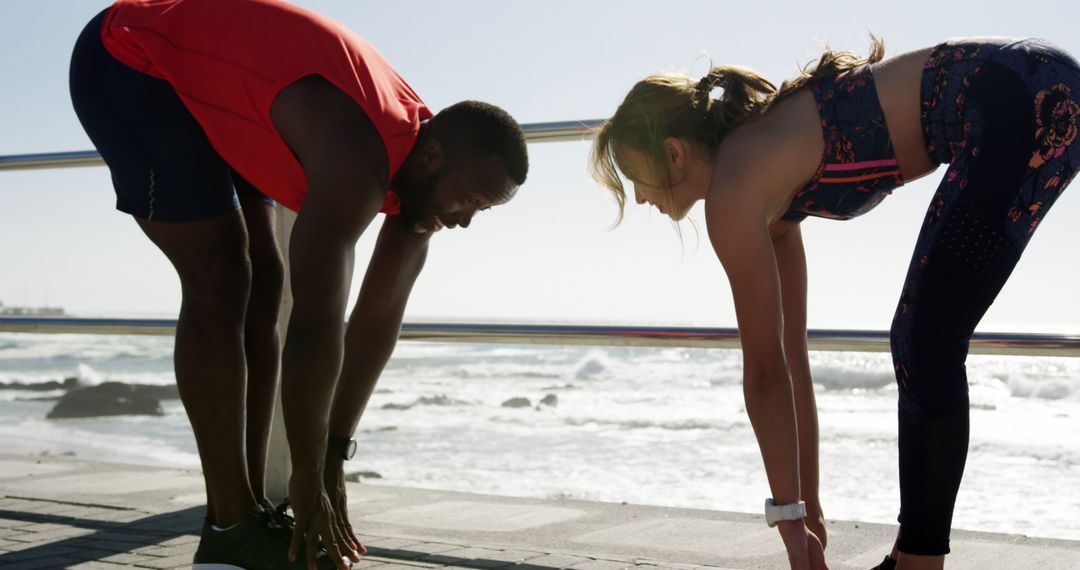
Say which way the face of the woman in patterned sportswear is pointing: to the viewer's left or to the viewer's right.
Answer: to the viewer's left

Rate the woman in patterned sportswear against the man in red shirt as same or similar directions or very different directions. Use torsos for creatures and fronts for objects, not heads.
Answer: very different directions

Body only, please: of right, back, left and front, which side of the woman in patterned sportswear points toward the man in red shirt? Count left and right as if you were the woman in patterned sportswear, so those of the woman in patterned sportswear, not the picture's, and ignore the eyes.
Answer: front

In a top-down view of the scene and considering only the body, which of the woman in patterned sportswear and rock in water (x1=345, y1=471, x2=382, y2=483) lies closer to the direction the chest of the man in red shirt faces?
the woman in patterned sportswear

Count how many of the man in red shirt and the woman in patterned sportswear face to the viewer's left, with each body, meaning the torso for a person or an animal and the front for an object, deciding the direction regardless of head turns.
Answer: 1

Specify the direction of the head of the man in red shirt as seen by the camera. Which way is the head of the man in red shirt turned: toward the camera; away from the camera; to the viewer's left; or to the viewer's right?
to the viewer's right

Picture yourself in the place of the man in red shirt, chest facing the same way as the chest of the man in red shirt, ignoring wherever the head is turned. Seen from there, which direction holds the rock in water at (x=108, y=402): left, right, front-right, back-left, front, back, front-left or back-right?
left

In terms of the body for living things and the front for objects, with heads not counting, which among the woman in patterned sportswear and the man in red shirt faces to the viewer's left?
the woman in patterned sportswear

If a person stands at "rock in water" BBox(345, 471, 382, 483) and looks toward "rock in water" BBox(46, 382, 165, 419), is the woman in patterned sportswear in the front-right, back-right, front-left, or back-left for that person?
back-left

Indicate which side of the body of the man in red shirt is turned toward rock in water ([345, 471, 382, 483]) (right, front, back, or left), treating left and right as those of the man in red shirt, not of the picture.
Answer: left

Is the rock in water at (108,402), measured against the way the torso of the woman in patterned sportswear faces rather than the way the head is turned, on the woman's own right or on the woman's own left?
on the woman's own right

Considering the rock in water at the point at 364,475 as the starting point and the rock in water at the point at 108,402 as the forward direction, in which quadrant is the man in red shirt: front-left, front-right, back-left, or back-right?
back-left

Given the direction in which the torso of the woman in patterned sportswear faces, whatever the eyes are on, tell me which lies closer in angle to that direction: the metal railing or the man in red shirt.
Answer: the man in red shirt

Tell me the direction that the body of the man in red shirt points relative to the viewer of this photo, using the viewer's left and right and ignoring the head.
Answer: facing to the right of the viewer

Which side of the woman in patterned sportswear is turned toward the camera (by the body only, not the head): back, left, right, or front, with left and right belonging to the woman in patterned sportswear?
left
